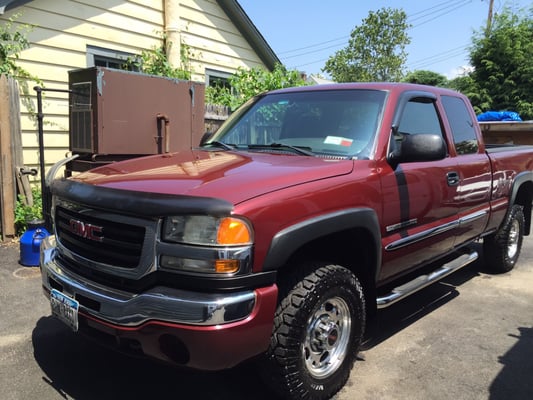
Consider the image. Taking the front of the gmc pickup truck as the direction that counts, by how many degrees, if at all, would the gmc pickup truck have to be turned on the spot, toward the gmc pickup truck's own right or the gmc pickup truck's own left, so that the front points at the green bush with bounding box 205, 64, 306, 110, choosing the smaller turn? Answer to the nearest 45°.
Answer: approximately 135° to the gmc pickup truck's own right

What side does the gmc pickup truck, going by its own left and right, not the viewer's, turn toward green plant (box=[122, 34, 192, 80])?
right

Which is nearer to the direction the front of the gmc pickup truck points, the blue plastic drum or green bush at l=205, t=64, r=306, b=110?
the blue plastic drum

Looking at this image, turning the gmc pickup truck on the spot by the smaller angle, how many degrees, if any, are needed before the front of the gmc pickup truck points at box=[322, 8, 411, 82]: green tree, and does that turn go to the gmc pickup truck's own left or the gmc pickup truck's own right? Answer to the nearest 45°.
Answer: approximately 135° to the gmc pickup truck's own right

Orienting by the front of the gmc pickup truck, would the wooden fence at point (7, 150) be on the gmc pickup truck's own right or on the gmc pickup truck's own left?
on the gmc pickup truck's own right

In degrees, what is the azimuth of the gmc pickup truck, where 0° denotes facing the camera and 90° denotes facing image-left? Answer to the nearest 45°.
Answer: approximately 45°

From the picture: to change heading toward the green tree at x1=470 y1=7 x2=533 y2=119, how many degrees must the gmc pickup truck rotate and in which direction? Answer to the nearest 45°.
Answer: approximately 180°

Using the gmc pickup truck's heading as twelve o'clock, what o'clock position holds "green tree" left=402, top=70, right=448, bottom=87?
The green tree is roughly at 5 o'clock from the gmc pickup truck.

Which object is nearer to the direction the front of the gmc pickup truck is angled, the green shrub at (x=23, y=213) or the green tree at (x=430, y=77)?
the green shrub

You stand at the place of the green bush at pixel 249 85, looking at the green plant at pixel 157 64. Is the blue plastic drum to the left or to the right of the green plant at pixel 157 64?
left

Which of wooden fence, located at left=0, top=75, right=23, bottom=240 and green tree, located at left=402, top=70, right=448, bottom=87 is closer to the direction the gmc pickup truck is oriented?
the wooden fence

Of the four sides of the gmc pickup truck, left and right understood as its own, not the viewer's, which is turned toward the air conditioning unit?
right

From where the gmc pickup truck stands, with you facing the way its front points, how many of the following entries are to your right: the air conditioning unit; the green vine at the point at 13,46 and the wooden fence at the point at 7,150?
3

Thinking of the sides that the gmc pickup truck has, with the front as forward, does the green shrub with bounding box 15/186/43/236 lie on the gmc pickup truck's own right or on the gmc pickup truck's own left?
on the gmc pickup truck's own right
